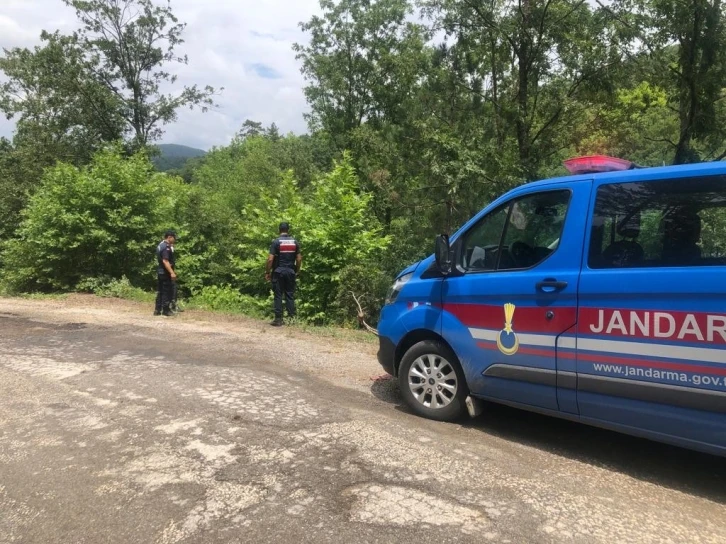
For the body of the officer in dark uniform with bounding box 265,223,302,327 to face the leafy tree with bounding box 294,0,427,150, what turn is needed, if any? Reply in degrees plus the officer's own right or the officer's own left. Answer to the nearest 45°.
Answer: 0° — they already face it

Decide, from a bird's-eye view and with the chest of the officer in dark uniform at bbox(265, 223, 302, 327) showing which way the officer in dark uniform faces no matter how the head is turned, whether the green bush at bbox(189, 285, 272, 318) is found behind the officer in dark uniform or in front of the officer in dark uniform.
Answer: in front

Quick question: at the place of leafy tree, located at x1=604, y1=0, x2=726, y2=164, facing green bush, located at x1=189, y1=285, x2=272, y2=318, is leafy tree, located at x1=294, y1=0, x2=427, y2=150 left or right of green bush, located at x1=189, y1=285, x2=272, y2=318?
right

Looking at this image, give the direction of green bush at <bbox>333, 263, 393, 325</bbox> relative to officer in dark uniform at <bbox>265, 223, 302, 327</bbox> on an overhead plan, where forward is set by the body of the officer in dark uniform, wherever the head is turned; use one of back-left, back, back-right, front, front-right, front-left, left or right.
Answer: front-right

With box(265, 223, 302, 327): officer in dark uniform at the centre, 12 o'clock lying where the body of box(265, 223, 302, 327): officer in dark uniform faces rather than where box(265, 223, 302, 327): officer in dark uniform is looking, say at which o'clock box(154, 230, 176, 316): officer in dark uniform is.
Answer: box(154, 230, 176, 316): officer in dark uniform is roughly at 10 o'clock from box(265, 223, 302, 327): officer in dark uniform.

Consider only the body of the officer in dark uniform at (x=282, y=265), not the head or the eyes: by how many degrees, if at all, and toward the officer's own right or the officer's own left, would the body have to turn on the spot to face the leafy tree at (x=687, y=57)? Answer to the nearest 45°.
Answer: approximately 90° to the officer's own right

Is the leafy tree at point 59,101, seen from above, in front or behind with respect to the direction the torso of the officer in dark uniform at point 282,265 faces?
in front

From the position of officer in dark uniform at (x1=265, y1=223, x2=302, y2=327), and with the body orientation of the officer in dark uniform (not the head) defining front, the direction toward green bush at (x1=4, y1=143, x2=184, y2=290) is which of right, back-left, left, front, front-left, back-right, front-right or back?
front-left

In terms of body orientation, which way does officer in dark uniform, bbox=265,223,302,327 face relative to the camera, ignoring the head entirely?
away from the camera

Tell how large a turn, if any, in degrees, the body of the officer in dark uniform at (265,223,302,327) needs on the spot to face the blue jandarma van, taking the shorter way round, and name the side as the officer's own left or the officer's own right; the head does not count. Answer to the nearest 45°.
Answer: approximately 180°
